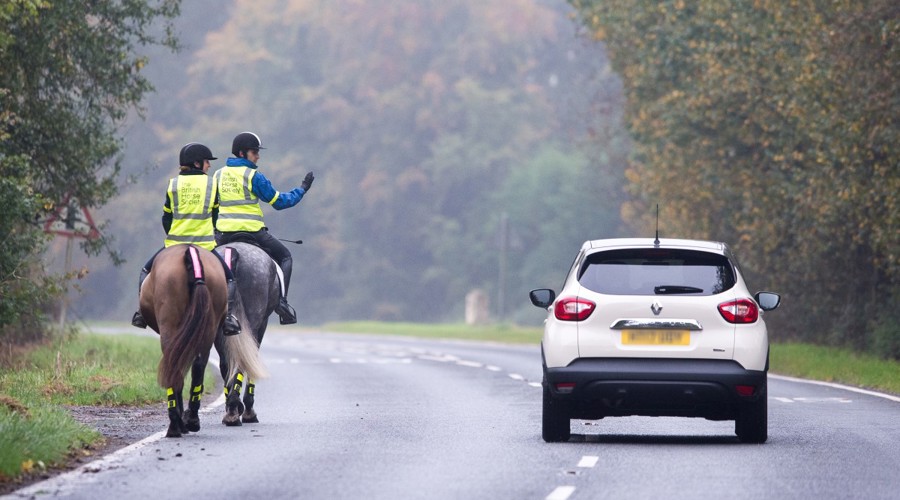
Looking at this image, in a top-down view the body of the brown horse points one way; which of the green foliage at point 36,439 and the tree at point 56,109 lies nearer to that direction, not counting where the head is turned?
the tree

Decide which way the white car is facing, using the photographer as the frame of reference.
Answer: facing away from the viewer

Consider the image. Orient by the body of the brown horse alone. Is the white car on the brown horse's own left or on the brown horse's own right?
on the brown horse's own right

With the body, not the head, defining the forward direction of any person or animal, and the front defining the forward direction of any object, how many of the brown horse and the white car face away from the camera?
2

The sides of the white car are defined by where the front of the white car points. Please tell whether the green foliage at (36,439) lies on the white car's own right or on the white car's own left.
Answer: on the white car's own left

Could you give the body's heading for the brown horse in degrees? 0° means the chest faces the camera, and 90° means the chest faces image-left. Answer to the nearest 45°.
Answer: approximately 180°

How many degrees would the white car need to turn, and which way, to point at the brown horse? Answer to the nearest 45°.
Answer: approximately 90° to its left

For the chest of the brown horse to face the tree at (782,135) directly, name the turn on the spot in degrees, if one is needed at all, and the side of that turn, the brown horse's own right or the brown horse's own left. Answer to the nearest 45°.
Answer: approximately 45° to the brown horse's own right
